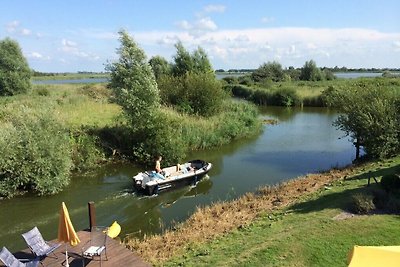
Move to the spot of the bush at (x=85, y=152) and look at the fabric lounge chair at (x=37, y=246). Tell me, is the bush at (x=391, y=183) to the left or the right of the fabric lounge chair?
left

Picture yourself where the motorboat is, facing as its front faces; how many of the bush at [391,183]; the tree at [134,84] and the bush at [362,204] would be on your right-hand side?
2

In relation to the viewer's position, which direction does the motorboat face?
facing away from the viewer and to the right of the viewer

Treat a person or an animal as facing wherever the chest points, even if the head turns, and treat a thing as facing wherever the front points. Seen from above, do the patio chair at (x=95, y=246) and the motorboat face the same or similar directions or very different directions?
very different directions

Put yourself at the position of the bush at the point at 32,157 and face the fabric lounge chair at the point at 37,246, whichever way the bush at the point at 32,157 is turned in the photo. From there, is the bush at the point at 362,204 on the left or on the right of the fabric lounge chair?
left
